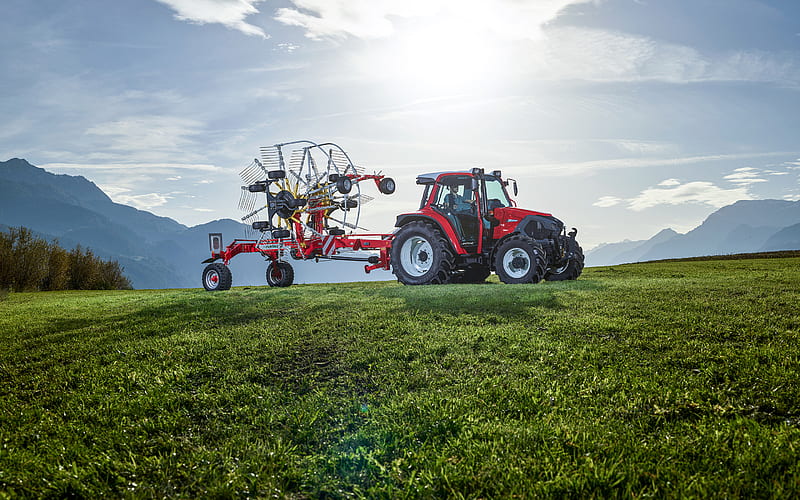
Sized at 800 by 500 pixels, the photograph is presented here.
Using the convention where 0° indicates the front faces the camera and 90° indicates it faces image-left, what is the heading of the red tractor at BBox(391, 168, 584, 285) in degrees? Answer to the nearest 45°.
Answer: approximately 315°
